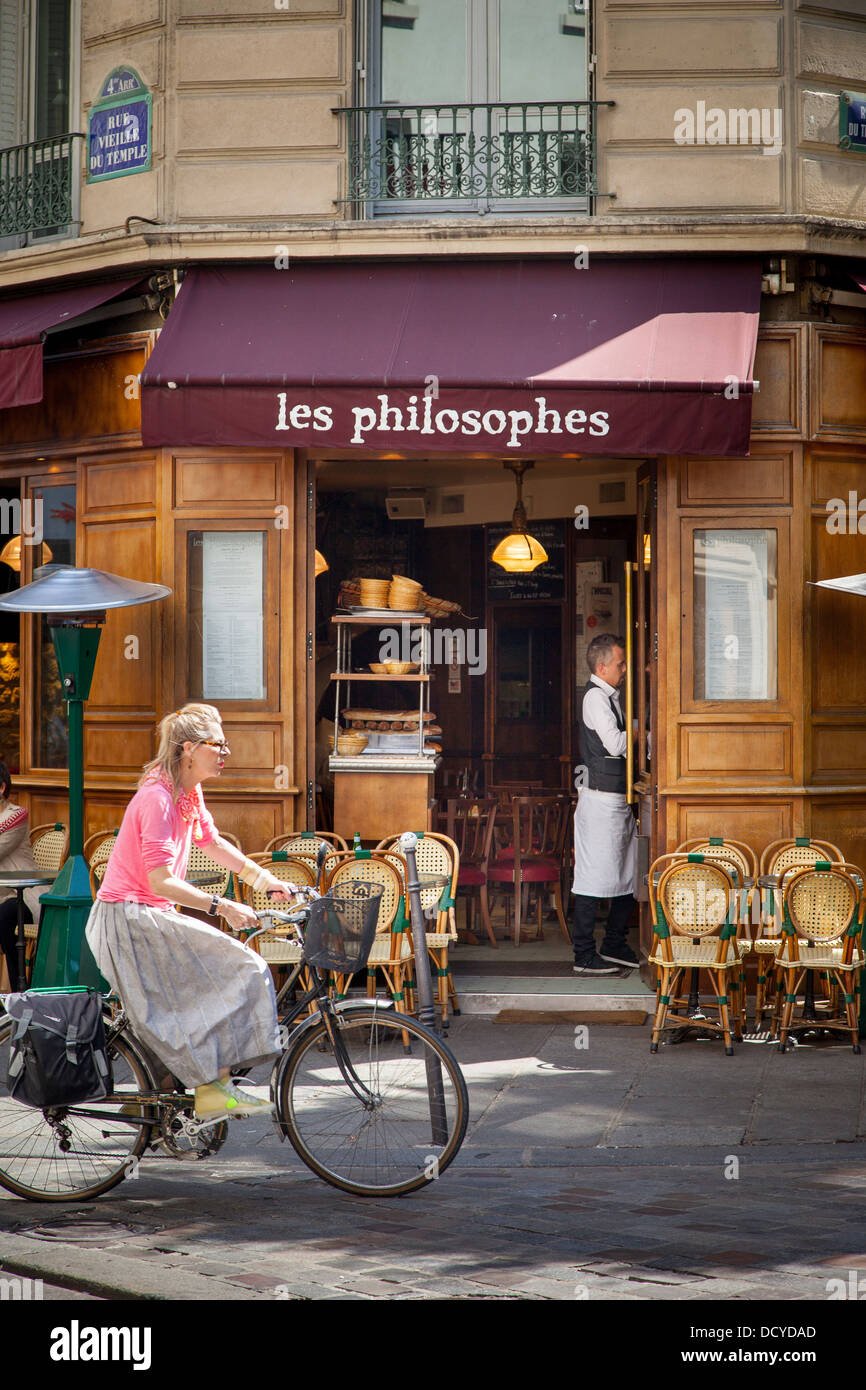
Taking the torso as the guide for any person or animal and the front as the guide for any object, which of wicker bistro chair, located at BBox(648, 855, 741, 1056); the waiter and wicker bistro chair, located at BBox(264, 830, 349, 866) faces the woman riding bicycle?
wicker bistro chair, located at BBox(264, 830, 349, 866)

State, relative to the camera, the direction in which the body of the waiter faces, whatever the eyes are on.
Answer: to the viewer's right

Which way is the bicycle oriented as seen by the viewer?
to the viewer's right

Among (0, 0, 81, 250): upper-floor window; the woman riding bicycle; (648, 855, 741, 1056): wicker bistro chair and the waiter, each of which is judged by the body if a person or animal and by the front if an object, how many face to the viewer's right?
2

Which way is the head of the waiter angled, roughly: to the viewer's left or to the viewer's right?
to the viewer's right

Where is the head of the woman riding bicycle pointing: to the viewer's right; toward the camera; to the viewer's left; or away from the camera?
to the viewer's right

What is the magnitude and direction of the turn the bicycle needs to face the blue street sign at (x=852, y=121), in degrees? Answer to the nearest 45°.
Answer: approximately 45° to its left

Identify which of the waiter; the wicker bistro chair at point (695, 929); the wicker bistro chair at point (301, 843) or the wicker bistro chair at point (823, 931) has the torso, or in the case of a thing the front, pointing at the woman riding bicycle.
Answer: the wicker bistro chair at point (301, 843)
